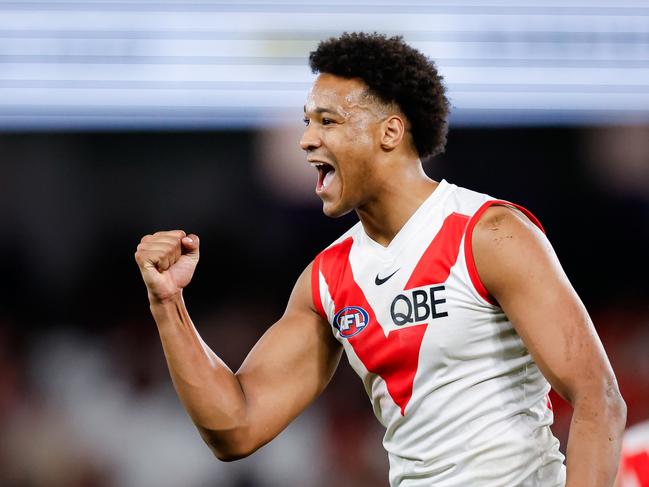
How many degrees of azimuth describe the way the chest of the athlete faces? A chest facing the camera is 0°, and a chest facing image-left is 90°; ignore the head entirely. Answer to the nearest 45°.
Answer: approximately 45°
